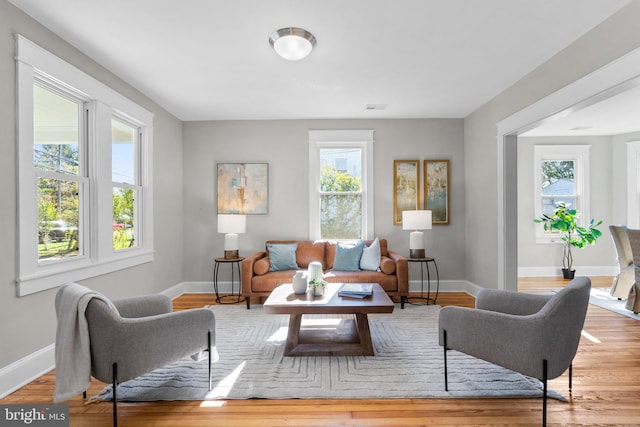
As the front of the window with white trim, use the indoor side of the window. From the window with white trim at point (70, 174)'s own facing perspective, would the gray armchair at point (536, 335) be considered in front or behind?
in front

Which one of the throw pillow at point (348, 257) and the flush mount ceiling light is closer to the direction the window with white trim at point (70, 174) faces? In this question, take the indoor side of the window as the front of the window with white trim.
the flush mount ceiling light

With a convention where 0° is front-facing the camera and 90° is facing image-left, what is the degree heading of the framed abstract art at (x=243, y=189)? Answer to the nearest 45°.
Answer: approximately 0°

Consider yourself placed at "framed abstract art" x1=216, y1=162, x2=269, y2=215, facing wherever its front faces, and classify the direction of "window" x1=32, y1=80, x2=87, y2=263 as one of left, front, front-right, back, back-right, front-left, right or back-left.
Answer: front-right

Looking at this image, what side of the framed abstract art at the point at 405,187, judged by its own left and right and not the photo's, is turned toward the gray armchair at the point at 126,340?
front

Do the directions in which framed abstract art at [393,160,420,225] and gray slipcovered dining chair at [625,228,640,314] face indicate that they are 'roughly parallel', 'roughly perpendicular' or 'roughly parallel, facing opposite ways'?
roughly perpendicular

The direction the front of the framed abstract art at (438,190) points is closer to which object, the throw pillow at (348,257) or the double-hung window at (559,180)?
the throw pillow

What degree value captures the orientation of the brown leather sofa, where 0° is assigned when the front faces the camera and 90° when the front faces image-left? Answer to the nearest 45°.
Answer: approximately 0°

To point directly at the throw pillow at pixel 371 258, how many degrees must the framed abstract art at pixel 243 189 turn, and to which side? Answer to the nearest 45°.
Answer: approximately 45° to its left

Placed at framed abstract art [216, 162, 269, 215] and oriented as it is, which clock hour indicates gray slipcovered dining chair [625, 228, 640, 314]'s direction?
The gray slipcovered dining chair is roughly at 10 o'clock from the framed abstract art.

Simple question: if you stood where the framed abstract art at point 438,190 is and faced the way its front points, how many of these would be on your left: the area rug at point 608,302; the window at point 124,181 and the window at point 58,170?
1
